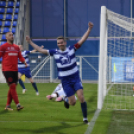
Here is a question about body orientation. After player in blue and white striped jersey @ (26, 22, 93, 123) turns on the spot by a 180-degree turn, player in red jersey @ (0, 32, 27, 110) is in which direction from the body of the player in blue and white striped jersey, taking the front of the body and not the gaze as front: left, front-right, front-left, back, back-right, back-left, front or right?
front-left

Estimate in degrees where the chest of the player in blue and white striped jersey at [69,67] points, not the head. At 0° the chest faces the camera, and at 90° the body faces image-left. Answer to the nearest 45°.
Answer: approximately 0°

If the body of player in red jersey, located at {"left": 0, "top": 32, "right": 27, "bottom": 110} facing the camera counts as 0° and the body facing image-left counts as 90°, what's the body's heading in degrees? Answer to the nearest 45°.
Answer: approximately 315°
